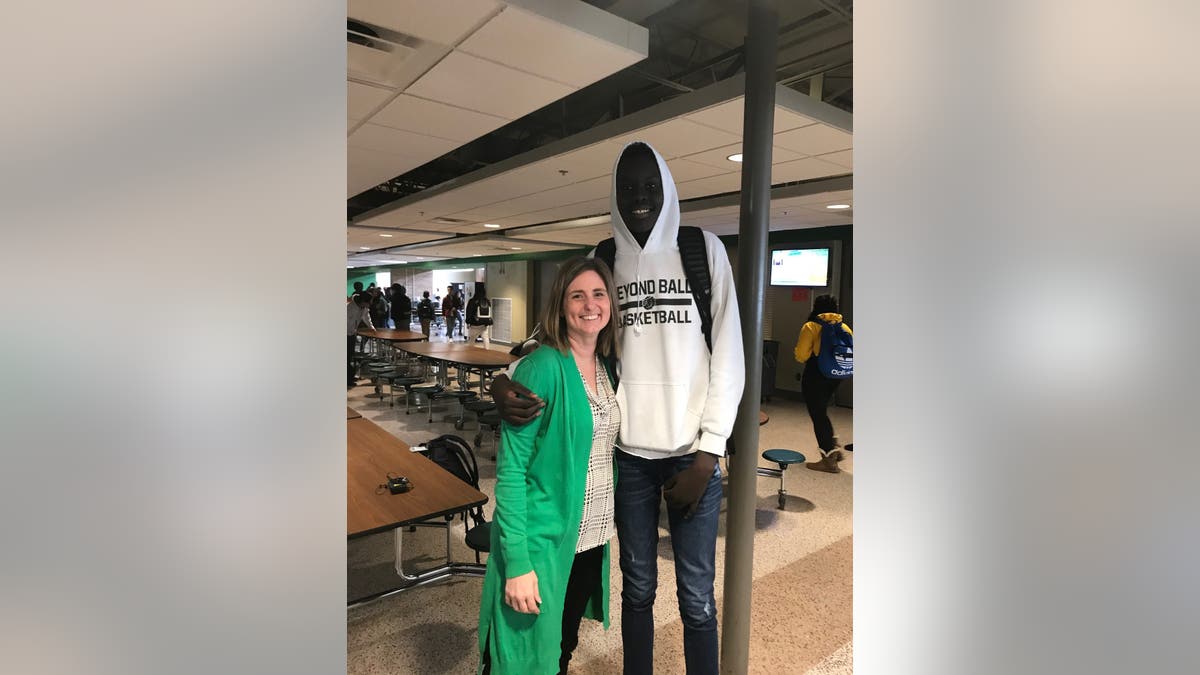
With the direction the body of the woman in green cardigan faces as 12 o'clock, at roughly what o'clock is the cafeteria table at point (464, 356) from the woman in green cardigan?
The cafeteria table is roughly at 7 o'clock from the woman in green cardigan.

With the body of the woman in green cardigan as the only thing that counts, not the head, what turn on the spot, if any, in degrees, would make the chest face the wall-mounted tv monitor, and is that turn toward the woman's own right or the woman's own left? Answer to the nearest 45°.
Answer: approximately 90° to the woman's own left

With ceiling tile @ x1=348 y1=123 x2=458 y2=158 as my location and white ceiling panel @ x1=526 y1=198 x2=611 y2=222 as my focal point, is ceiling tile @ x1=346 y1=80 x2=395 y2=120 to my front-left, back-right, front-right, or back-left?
back-right

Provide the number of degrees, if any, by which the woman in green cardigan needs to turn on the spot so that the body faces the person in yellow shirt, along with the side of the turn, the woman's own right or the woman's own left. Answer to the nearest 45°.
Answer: approximately 90° to the woman's own left

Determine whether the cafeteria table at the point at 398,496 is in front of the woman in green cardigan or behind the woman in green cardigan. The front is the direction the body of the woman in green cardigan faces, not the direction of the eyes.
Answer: behind

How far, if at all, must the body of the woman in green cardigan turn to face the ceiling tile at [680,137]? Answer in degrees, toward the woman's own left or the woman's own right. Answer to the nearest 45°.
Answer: approximately 135° to the woman's own left

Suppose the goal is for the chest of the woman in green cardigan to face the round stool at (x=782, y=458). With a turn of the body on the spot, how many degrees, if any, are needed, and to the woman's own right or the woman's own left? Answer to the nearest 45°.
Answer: approximately 90° to the woman's own left

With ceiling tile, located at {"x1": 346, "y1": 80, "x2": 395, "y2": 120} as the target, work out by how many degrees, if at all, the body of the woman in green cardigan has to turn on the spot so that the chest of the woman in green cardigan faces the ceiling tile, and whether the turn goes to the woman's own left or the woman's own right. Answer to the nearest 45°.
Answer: approximately 180°

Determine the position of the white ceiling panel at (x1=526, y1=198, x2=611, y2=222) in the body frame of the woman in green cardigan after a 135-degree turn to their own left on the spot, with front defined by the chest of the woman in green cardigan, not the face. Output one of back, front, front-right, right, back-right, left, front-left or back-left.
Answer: front

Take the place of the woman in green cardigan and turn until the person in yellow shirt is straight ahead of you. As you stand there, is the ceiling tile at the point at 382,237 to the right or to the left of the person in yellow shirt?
left

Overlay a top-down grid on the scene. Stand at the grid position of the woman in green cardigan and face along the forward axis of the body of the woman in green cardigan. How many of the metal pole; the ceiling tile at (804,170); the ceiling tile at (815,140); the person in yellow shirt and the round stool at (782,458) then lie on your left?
5

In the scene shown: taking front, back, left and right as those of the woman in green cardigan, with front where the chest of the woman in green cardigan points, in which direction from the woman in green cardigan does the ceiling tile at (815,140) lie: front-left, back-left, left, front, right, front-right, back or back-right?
left

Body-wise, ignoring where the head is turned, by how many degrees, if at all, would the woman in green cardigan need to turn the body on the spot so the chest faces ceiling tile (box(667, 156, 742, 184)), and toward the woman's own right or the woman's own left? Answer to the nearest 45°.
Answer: approximately 135° to the woman's own left

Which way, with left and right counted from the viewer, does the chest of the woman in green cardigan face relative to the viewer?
facing the viewer and to the right of the viewer
